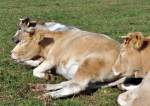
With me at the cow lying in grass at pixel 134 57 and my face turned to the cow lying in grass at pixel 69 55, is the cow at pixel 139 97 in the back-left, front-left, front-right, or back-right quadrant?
back-left

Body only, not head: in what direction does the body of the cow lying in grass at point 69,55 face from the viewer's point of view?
to the viewer's left
